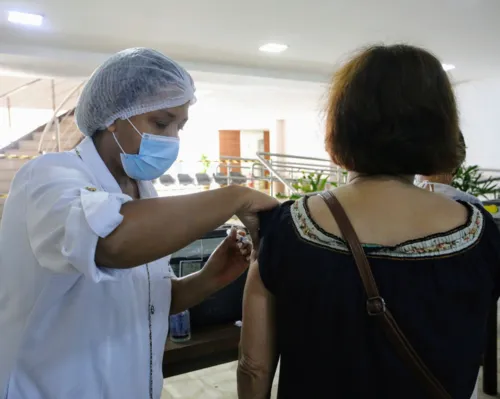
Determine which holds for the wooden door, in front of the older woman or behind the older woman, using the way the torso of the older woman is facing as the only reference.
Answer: in front

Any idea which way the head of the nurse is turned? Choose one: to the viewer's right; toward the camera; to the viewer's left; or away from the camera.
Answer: to the viewer's right

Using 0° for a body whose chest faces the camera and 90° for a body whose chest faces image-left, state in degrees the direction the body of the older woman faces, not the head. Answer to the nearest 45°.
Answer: approximately 180°

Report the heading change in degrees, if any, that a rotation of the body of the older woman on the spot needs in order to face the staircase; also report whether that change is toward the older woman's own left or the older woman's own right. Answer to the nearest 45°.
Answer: approximately 45° to the older woman's own left

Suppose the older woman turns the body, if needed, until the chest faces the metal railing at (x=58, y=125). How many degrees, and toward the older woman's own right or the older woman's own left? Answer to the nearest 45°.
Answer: approximately 45° to the older woman's own left

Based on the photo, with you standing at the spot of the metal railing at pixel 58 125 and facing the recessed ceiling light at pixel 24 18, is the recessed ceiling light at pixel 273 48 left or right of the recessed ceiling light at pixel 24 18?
left

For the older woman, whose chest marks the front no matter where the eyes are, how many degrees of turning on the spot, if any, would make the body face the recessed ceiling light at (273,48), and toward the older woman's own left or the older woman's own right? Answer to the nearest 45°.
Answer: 0° — they already face it

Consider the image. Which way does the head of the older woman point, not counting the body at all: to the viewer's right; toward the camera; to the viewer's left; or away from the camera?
away from the camera
